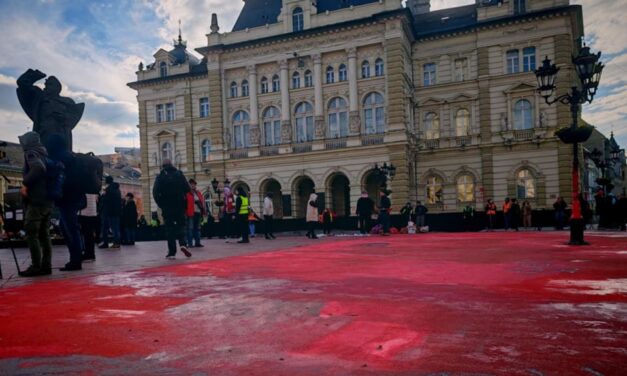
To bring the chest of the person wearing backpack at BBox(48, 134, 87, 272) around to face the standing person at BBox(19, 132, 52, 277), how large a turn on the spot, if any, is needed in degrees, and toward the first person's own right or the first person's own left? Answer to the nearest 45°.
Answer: approximately 45° to the first person's own left
